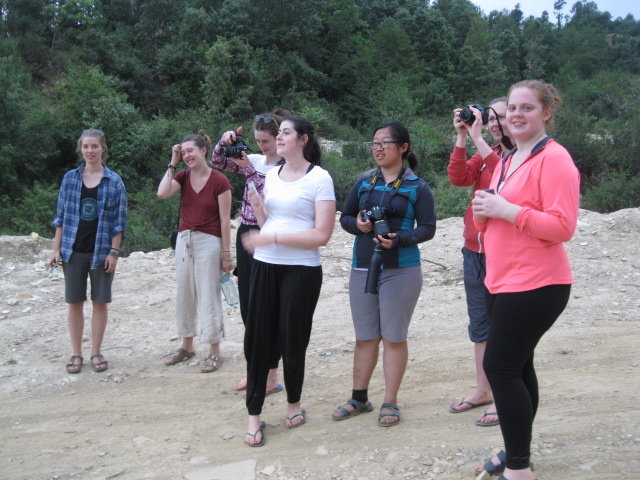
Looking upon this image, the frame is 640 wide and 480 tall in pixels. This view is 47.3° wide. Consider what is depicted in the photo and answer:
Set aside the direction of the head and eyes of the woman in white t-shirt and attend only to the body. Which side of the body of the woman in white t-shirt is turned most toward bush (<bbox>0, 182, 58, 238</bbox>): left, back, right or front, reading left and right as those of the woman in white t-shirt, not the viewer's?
right

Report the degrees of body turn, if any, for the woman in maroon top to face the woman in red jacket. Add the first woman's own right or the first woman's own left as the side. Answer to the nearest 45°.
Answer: approximately 90° to the first woman's own left

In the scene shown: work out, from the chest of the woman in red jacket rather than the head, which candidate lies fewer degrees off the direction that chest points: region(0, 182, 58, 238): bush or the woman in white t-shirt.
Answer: the woman in white t-shirt

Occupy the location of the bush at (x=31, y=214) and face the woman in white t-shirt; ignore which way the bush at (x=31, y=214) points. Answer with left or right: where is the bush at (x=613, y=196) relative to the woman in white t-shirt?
left

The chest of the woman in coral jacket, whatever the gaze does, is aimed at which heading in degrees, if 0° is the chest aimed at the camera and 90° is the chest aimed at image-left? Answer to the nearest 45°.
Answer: approximately 45°

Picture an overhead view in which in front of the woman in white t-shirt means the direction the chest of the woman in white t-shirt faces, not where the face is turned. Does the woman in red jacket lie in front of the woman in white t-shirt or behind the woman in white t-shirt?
behind

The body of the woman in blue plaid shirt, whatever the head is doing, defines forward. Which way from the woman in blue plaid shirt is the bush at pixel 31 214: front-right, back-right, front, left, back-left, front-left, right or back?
back

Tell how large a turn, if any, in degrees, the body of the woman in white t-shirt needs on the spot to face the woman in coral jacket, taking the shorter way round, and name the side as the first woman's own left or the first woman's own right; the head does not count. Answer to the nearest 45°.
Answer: approximately 90° to the first woman's own left

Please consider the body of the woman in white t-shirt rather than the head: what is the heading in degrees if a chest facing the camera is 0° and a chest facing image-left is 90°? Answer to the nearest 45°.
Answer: approximately 45°
